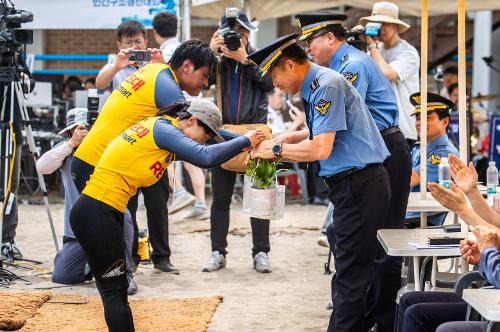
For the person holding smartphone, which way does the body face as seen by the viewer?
toward the camera

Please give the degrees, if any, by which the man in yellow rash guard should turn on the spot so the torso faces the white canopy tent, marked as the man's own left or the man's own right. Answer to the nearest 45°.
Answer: approximately 90° to the man's own left

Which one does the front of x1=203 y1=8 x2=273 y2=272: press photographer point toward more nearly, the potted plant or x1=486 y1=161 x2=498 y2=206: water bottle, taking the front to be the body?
the potted plant

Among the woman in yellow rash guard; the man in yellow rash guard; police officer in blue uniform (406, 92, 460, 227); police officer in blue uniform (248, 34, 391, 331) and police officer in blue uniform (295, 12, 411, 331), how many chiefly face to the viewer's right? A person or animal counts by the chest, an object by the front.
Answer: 2

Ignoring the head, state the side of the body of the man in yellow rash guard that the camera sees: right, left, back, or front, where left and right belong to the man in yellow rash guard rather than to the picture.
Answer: right

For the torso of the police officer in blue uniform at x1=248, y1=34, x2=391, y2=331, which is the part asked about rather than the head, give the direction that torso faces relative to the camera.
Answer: to the viewer's left

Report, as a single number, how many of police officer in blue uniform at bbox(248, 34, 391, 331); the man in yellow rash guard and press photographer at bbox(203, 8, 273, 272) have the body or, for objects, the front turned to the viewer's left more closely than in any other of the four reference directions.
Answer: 1

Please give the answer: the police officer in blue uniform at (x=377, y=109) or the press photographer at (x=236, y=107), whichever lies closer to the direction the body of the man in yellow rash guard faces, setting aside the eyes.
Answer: the police officer in blue uniform

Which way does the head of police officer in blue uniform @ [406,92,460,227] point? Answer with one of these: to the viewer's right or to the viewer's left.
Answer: to the viewer's left

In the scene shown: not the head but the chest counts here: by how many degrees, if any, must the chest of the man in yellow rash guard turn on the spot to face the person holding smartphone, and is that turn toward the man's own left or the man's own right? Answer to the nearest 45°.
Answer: approximately 90° to the man's own left

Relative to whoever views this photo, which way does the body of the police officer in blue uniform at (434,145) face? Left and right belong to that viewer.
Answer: facing the viewer and to the left of the viewer

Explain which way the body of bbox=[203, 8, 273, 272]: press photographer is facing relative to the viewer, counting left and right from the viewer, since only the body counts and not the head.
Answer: facing the viewer

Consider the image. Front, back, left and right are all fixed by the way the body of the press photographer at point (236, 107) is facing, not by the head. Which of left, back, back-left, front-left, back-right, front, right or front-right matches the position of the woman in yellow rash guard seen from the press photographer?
front

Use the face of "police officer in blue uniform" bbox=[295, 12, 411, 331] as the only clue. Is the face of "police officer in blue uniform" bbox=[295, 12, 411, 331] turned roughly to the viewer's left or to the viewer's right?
to the viewer's left

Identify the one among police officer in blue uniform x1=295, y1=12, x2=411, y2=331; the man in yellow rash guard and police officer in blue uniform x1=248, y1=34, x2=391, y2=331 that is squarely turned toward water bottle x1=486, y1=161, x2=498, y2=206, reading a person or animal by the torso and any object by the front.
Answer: the man in yellow rash guard

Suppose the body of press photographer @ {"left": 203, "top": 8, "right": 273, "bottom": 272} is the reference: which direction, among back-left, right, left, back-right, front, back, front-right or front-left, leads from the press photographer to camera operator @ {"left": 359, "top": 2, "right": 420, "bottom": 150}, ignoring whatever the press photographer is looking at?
left

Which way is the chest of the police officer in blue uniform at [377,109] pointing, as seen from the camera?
to the viewer's left

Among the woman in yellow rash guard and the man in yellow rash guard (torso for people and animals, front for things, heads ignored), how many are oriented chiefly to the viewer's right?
2
